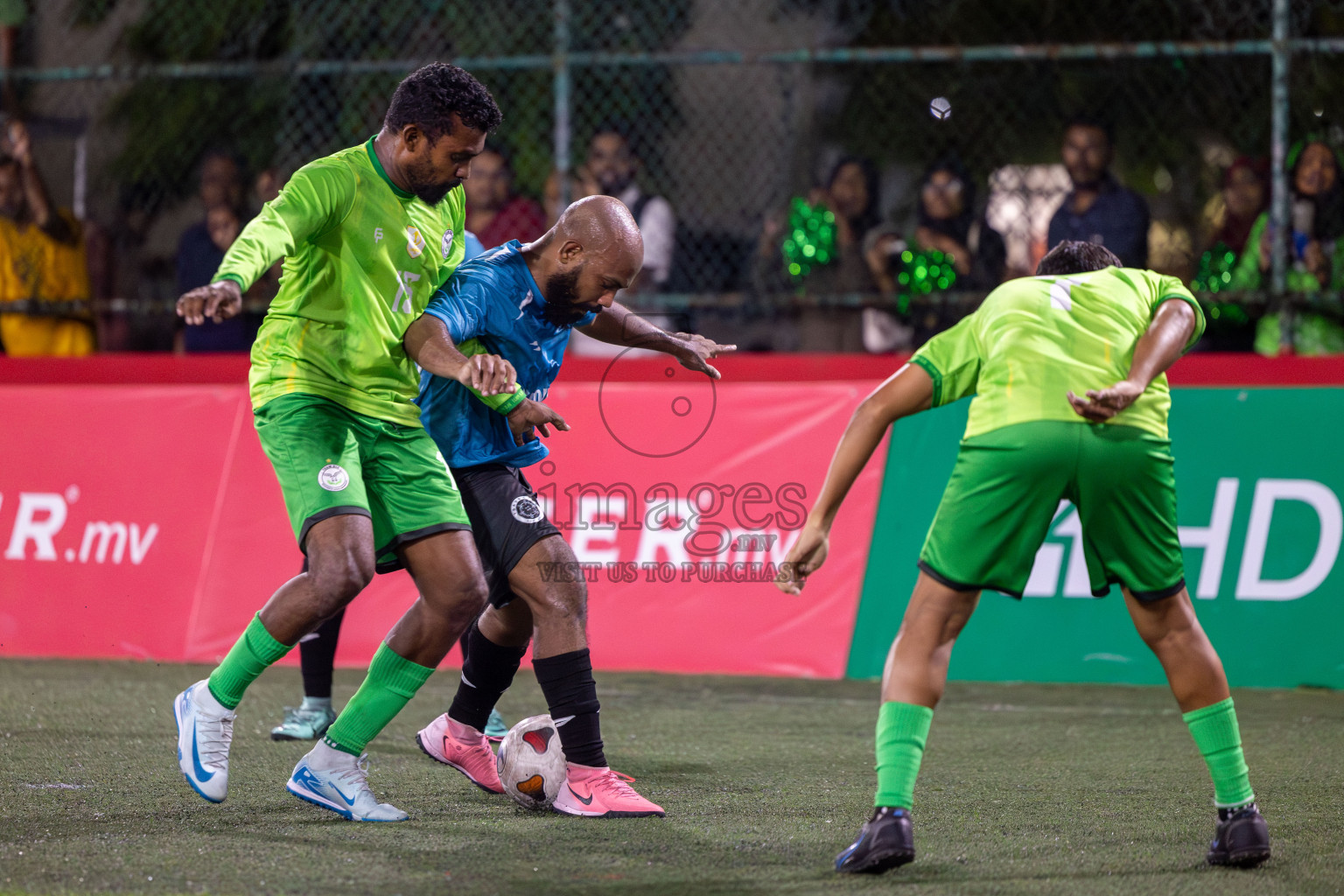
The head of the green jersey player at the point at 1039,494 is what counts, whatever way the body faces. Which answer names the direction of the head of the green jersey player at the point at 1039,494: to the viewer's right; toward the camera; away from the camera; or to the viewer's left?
away from the camera

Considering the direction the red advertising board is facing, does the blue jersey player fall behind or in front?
in front

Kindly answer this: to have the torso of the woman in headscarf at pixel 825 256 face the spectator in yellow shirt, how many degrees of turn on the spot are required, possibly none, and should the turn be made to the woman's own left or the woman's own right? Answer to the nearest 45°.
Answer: approximately 45° to the woman's own right

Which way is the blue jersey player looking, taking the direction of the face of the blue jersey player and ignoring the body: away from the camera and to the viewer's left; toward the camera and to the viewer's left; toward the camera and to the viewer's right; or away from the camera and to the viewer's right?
toward the camera and to the viewer's right

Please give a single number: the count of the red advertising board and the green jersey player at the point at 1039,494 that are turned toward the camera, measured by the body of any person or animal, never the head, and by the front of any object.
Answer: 1

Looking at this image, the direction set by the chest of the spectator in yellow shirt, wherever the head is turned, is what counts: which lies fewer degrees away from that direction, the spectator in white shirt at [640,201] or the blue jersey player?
the blue jersey player

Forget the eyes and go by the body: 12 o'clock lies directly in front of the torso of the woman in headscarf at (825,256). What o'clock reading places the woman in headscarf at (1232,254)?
the woman in headscarf at (1232,254) is roughly at 8 o'clock from the woman in headscarf at (825,256).

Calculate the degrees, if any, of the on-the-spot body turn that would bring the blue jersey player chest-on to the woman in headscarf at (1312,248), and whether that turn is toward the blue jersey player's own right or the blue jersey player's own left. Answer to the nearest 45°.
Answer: approximately 90° to the blue jersey player's own left

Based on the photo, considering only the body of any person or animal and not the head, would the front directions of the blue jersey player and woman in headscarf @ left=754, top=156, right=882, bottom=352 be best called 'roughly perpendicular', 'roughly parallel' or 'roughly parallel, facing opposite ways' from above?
roughly perpendicular

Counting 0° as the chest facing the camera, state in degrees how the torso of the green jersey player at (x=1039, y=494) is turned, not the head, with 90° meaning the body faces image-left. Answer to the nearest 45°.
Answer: approximately 180°
